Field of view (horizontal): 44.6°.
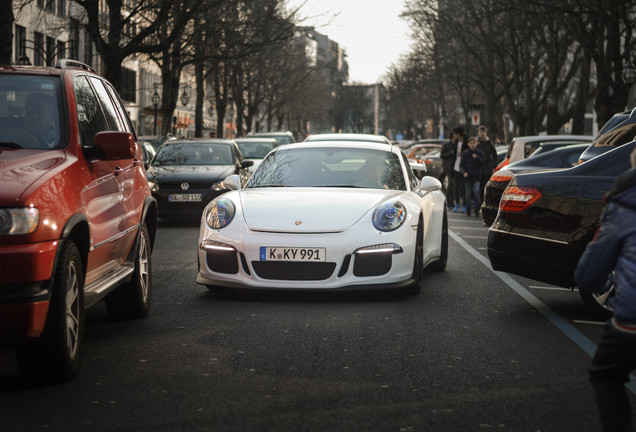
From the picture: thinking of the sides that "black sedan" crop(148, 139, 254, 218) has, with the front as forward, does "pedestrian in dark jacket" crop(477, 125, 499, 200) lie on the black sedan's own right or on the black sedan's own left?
on the black sedan's own left

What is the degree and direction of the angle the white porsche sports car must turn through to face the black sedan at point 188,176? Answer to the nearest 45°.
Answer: approximately 180°

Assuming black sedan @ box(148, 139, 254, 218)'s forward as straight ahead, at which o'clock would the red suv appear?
The red suv is roughly at 12 o'clock from the black sedan.

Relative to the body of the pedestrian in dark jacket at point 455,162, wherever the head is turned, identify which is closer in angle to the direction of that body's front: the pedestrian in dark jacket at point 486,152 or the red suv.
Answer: the red suv

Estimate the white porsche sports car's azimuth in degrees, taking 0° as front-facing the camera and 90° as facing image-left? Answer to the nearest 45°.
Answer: approximately 0°
